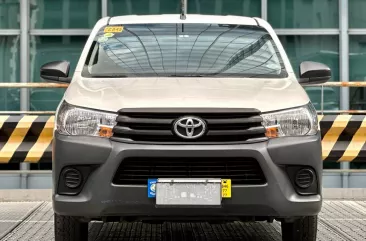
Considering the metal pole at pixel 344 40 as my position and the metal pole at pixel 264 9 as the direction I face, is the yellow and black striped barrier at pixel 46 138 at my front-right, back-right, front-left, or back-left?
front-left

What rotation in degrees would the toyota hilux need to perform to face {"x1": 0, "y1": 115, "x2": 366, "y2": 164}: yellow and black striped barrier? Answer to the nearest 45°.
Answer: approximately 180°

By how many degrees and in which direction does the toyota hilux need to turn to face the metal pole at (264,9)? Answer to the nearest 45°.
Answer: approximately 180°

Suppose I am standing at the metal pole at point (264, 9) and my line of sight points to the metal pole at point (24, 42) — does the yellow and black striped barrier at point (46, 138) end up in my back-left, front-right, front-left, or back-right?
front-left

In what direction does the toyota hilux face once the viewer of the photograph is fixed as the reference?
facing the viewer

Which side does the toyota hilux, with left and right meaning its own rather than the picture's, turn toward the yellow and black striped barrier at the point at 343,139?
back

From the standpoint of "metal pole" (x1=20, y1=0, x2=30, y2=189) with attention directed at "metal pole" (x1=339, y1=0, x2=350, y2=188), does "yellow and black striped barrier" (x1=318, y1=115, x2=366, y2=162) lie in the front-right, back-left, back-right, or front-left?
front-right

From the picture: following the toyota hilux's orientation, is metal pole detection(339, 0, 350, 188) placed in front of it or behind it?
behind
